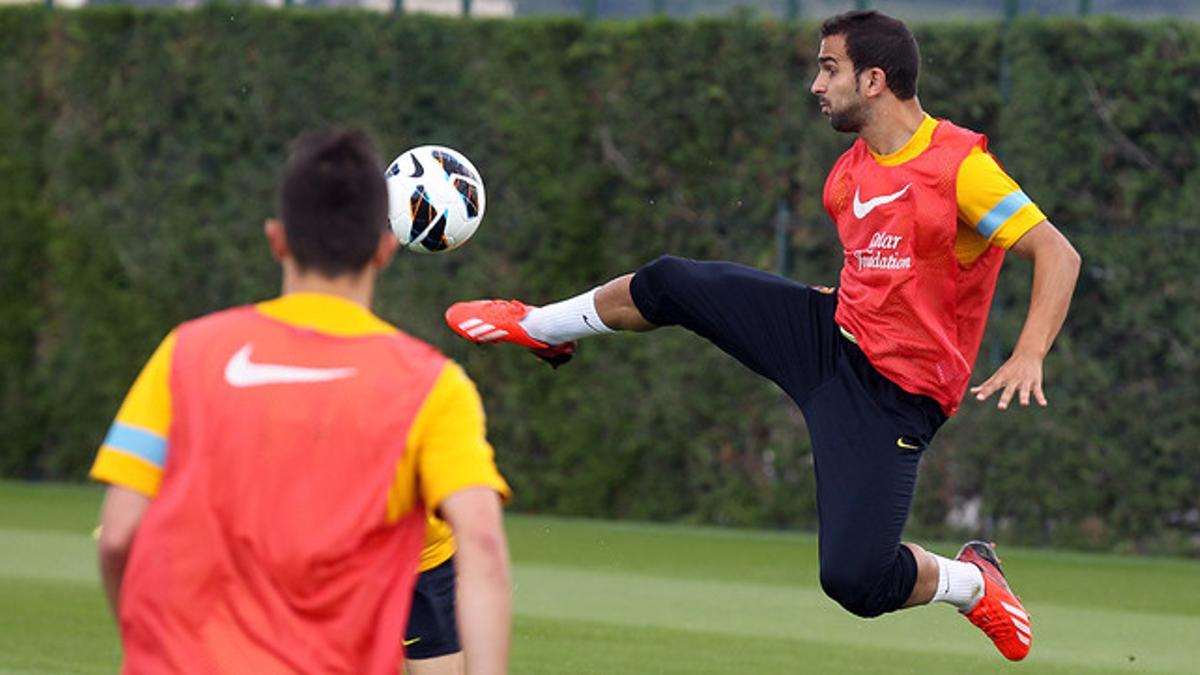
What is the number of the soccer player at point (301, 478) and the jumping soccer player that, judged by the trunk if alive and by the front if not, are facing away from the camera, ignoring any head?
1

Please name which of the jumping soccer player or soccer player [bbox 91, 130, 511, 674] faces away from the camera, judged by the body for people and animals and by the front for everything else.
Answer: the soccer player

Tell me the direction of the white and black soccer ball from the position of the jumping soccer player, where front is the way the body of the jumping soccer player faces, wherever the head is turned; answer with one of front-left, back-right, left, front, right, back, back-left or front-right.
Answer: front-right

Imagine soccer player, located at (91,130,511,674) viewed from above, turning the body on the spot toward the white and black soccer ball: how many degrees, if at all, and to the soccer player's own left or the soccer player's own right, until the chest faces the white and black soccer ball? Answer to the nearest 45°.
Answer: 0° — they already face it

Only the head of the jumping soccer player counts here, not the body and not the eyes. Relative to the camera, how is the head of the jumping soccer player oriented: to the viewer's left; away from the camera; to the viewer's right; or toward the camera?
to the viewer's left

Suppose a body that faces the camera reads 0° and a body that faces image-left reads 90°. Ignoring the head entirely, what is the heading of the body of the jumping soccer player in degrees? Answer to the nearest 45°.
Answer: approximately 45°

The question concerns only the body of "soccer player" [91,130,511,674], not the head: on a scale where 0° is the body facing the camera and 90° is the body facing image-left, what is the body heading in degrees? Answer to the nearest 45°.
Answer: approximately 180°

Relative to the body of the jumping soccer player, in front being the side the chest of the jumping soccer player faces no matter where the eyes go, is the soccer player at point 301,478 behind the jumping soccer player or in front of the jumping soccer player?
in front
